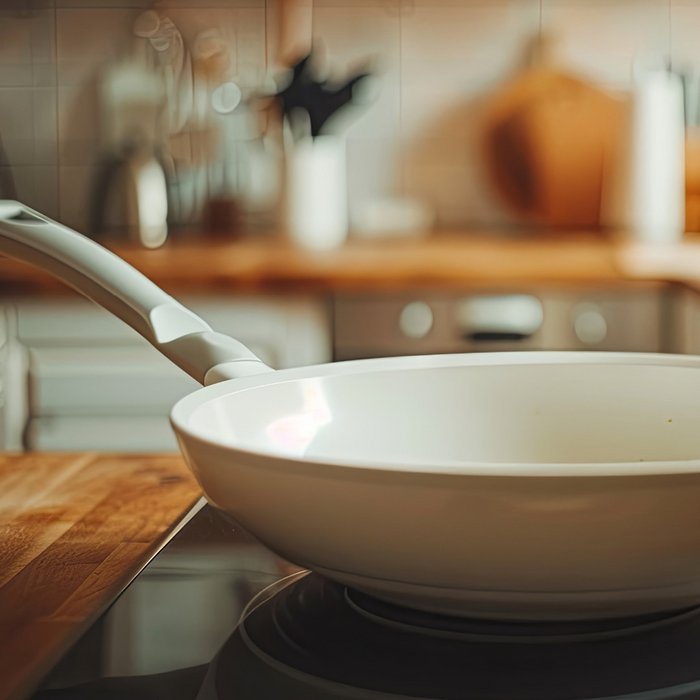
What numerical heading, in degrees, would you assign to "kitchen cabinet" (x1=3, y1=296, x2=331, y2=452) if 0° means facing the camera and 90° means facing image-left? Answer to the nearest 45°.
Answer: approximately 0°

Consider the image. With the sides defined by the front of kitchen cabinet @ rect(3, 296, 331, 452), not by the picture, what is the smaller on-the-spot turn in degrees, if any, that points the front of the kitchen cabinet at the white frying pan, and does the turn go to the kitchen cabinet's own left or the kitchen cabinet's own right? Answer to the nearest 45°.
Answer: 0° — it already faces it

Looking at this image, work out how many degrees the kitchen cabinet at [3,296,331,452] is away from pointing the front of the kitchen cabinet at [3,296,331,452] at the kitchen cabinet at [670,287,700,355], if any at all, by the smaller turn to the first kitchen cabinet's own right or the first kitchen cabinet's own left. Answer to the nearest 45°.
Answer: approximately 90° to the first kitchen cabinet's own left

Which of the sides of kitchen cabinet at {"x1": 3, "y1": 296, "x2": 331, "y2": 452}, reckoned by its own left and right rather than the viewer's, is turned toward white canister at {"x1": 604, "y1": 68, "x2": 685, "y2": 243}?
left

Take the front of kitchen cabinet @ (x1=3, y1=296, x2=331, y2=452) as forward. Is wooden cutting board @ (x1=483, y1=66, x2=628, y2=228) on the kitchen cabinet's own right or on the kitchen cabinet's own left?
on the kitchen cabinet's own left
